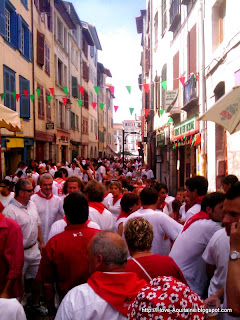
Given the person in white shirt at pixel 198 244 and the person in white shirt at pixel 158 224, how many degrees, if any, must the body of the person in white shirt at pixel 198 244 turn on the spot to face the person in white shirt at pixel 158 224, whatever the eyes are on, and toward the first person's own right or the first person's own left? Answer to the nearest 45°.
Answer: approximately 135° to the first person's own left

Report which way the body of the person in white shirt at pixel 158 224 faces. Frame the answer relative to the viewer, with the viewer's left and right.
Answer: facing away from the viewer

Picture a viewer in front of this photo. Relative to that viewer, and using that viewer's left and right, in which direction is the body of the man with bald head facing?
facing away from the viewer and to the left of the viewer

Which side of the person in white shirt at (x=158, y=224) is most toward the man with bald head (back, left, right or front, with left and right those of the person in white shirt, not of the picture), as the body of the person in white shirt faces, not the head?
back

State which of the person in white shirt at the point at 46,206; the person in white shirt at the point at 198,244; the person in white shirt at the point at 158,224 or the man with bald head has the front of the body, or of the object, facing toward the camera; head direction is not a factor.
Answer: the person in white shirt at the point at 46,206

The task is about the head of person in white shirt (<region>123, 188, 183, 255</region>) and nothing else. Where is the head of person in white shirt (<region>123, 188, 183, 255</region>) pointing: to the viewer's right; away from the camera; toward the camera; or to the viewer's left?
away from the camera

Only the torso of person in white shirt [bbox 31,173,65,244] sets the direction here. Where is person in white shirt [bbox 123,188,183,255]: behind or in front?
in front

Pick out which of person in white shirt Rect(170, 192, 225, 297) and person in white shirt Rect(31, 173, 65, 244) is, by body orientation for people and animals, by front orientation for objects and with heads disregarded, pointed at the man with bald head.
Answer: person in white shirt Rect(31, 173, 65, 244)

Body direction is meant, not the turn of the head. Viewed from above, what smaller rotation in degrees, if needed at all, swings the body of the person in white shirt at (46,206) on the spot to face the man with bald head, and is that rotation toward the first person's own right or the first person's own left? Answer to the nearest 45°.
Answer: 0° — they already face them
